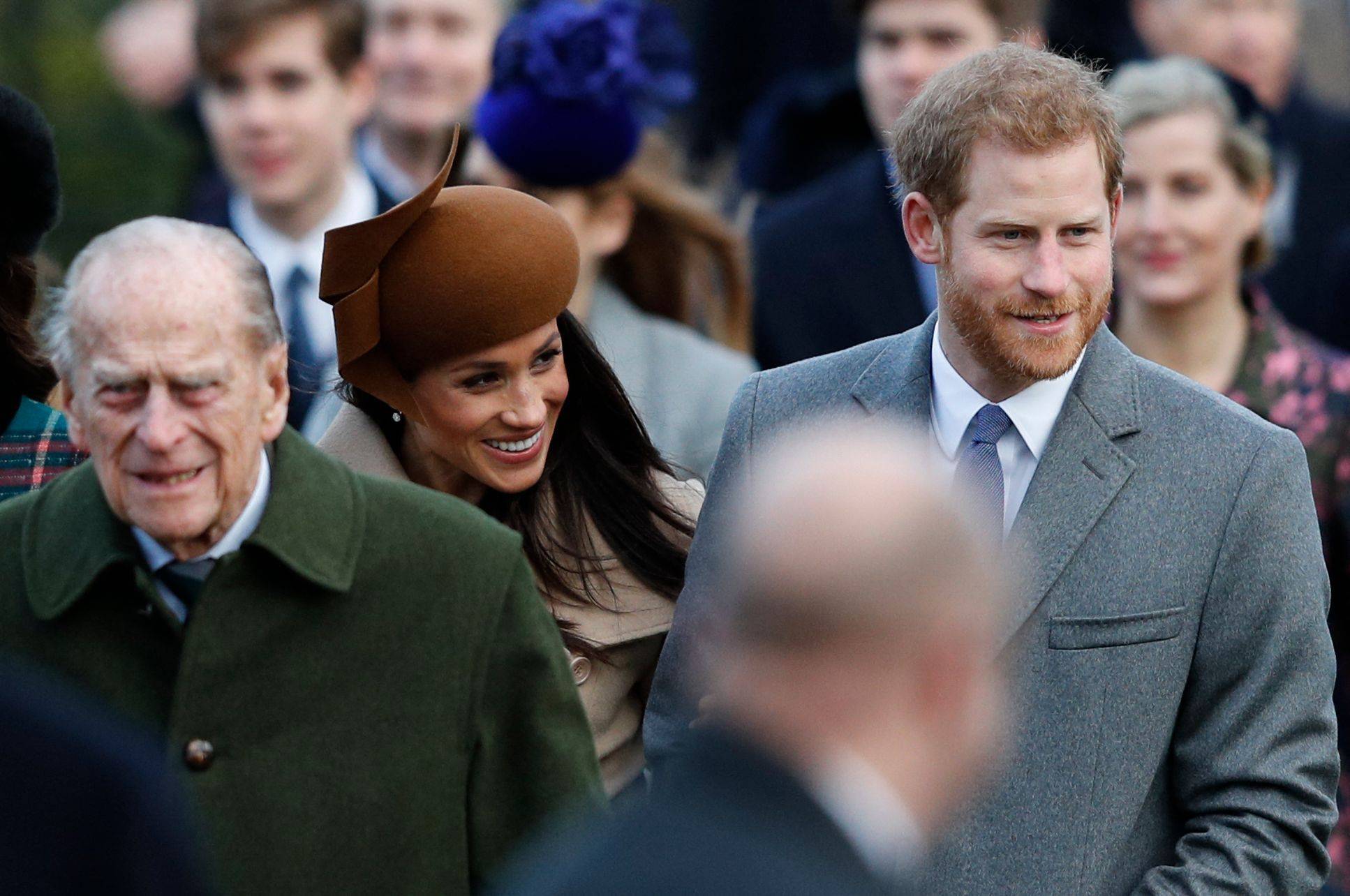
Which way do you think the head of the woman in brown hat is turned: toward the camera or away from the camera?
toward the camera

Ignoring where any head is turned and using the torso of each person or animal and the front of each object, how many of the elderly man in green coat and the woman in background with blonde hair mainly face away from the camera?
0

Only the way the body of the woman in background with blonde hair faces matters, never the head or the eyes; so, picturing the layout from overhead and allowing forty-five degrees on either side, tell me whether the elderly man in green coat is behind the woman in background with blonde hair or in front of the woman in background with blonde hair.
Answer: in front

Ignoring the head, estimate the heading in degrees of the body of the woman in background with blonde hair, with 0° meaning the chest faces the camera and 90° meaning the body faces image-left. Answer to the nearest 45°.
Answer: approximately 45°

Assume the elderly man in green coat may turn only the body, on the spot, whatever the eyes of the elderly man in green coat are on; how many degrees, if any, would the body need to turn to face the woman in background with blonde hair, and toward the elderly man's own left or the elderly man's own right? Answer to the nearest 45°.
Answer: approximately 135° to the elderly man's own left

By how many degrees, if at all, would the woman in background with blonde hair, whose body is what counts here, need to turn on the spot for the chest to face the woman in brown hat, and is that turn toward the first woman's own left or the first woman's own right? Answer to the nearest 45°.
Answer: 0° — they already face them

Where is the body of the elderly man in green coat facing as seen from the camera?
toward the camera
